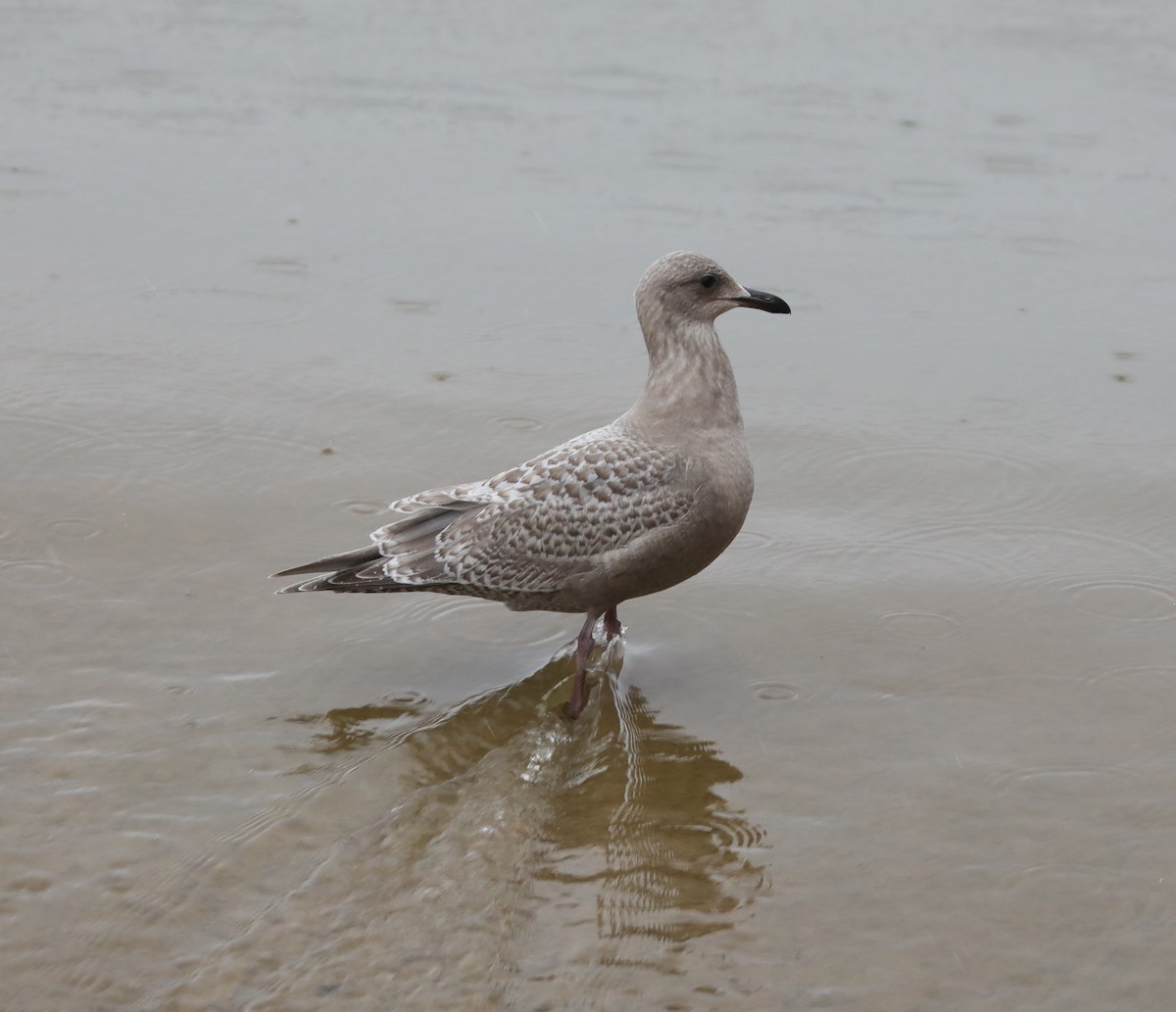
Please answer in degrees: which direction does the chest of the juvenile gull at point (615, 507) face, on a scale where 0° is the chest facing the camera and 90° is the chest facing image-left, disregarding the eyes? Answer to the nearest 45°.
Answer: approximately 270°
